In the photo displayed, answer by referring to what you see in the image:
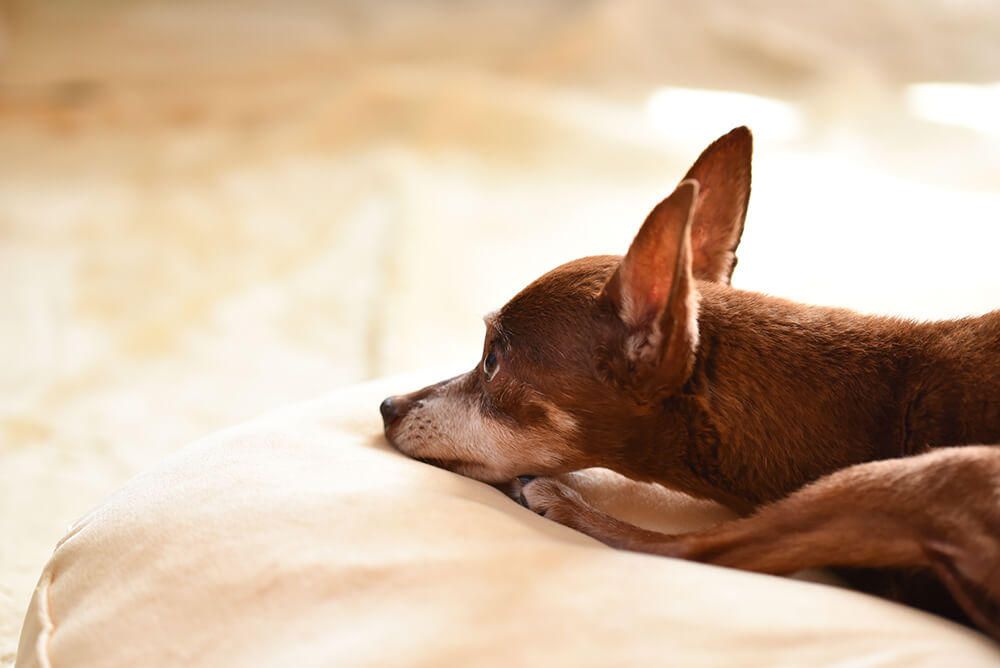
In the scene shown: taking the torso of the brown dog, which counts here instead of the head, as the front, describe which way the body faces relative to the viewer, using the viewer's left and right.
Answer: facing to the left of the viewer
